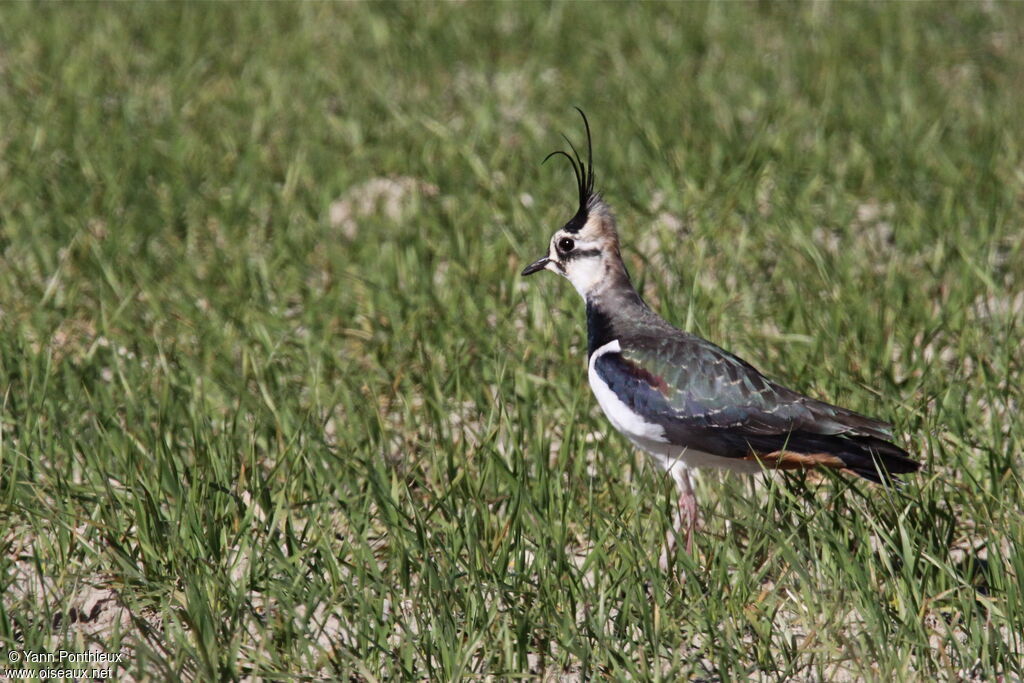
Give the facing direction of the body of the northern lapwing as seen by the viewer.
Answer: to the viewer's left
